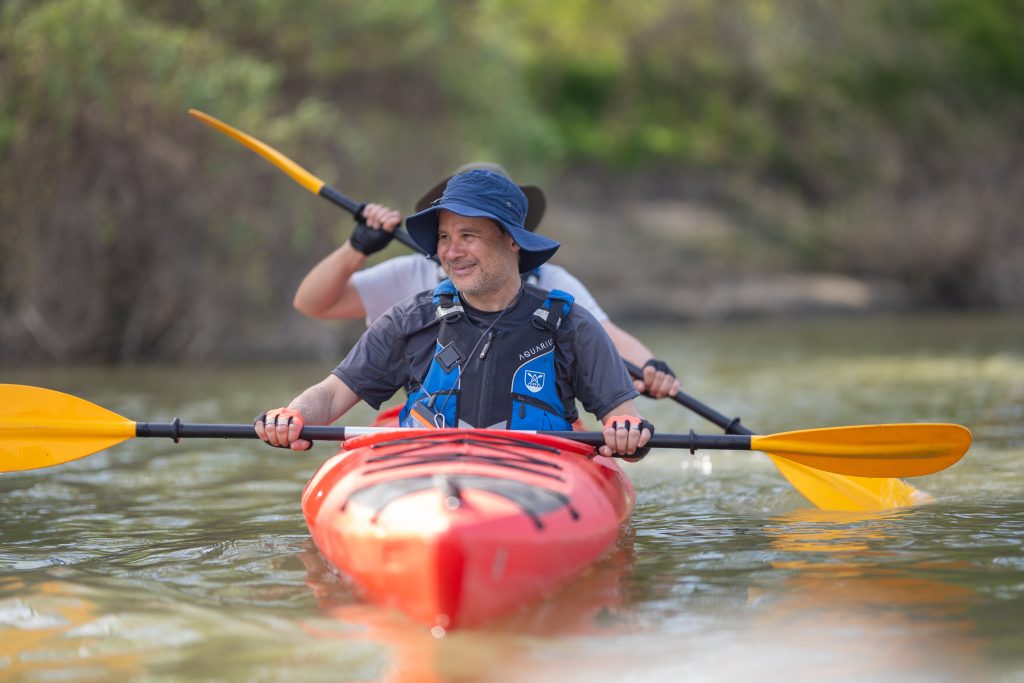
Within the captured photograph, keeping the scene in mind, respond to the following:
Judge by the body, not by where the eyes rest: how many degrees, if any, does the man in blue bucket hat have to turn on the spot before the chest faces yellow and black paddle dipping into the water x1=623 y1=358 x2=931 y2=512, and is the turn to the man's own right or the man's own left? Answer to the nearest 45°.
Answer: approximately 135° to the man's own left
